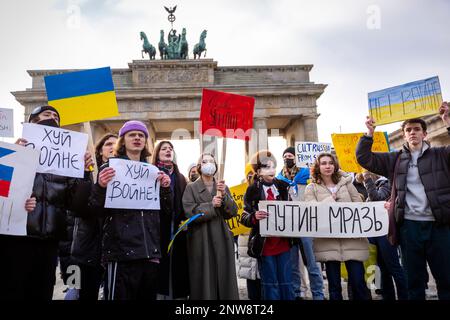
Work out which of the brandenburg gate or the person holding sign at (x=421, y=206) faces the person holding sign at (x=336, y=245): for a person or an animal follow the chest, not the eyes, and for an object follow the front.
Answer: the brandenburg gate

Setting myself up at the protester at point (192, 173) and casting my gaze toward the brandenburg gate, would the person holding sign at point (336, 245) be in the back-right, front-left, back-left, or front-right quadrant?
back-right

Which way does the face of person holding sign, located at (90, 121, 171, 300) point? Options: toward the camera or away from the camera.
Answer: toward the camera

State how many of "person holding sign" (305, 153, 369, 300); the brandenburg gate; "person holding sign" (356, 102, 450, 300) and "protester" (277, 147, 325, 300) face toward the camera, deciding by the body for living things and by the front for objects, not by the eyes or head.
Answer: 4

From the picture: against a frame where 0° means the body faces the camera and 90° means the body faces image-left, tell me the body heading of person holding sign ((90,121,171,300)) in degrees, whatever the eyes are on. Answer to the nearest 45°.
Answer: approximately 315°

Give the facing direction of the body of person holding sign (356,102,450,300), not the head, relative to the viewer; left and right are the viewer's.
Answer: facing the viewer

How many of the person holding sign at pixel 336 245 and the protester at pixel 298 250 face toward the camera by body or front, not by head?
2

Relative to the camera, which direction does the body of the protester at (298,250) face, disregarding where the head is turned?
toward the camera

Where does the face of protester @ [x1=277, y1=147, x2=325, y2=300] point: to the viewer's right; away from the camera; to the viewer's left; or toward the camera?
toward the camera

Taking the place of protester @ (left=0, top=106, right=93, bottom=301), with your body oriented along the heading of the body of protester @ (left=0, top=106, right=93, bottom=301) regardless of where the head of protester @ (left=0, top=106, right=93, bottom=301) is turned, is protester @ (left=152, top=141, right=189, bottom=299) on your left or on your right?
on your left

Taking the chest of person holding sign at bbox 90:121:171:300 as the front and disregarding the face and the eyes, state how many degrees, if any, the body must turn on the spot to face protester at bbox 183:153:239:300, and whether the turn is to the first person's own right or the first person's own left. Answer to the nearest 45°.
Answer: approximately 90° to the first person's own left

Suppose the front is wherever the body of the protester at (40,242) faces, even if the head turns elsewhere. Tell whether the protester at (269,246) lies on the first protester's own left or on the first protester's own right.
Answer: on the first protester's own left

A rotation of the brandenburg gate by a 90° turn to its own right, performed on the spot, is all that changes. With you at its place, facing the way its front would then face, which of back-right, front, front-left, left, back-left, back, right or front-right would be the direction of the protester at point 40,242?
left

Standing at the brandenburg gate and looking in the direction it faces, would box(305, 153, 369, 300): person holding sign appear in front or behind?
in front

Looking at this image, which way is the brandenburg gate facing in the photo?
toward the camera

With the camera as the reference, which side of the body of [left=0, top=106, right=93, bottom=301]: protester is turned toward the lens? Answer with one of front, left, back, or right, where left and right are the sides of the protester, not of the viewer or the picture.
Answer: front

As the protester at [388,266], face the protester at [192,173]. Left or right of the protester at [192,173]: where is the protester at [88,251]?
left
